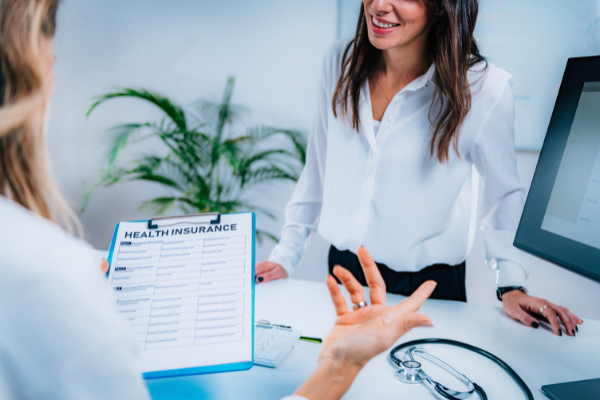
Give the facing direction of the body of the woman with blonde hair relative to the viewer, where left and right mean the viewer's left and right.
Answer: facing away from the viewer and to the right of the viewer

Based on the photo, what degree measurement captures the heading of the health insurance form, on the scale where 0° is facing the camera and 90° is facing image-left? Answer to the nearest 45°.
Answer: approximately 0°

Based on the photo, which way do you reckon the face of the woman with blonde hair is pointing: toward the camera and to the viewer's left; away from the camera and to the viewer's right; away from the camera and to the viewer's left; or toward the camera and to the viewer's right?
away from the camera and to the viewer's right

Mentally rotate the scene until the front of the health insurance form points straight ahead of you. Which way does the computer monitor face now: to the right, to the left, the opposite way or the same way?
to the right

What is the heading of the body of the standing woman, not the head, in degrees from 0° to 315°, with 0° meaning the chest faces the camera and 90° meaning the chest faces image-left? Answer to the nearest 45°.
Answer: approximately 45°

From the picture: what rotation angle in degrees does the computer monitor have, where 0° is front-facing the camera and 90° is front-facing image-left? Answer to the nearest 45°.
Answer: approximately 45°

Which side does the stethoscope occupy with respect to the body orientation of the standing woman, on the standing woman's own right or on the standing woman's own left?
on the standing woman's own left

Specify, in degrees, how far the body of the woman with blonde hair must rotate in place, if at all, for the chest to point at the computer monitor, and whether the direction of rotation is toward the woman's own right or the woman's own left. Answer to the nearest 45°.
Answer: approximately 45° to the woman's own right

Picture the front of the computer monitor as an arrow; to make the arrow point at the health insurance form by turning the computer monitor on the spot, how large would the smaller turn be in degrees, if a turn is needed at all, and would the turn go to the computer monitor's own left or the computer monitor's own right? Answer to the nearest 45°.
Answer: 0° — it already faces it
